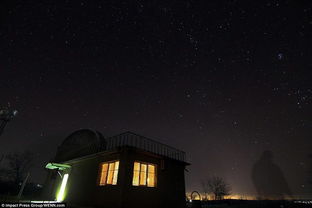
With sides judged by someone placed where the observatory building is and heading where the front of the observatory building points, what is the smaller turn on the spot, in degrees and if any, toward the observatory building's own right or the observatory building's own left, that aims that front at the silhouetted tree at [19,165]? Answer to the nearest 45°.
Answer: approximately 90° to the observatory building's own right

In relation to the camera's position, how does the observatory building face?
facing the viewer and to the left of the viewer
